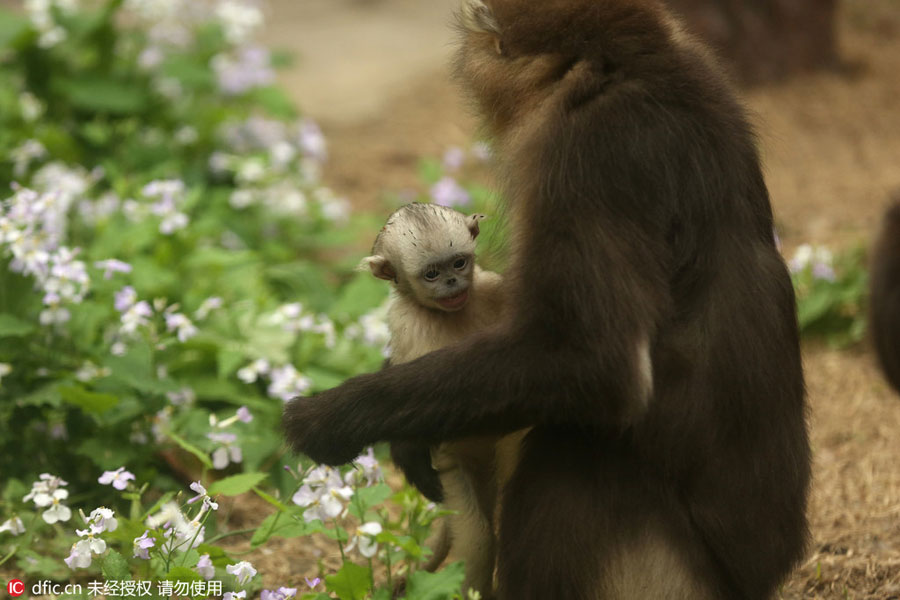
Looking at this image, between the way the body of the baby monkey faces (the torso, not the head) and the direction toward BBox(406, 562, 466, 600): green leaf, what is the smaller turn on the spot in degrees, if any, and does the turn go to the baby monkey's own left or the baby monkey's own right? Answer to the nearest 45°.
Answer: approximately 45° to the baby monkey's own right

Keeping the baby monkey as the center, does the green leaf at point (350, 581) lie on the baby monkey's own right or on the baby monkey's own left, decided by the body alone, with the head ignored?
on the baby monkey's own right

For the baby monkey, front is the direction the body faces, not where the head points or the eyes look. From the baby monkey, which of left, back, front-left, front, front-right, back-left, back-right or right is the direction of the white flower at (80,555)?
right

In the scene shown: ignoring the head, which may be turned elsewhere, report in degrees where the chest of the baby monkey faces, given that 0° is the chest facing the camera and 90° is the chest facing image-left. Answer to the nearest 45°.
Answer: approximately 315°

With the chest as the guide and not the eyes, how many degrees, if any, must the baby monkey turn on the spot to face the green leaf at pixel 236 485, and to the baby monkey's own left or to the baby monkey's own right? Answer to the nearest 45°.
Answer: approximately 90° to the baby monkey's own right

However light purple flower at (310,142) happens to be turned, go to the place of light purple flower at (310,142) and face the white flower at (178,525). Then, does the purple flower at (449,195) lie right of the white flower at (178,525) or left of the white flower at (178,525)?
left

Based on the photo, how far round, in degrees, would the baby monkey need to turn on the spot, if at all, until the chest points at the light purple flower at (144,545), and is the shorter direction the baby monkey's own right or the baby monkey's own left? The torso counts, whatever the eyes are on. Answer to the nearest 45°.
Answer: approximately 90° to the baby monkey's own right

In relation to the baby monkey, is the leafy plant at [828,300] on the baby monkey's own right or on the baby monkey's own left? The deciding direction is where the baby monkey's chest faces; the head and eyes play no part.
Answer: on the baby monkey's own left
